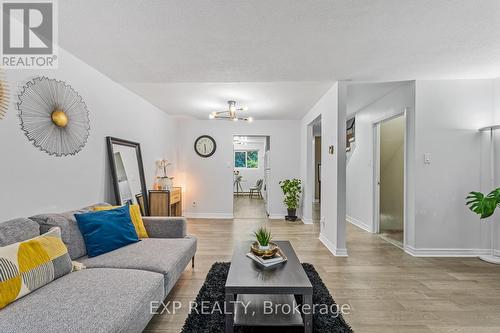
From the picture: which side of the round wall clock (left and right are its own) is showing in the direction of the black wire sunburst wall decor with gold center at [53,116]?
front

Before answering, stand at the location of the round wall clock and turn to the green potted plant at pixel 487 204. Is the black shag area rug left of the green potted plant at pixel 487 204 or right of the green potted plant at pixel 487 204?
right

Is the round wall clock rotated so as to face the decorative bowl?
yes

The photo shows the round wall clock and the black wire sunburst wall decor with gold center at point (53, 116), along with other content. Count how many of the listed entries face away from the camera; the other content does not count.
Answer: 0

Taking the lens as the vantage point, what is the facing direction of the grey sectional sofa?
facing the viewer and to the right of the viewer

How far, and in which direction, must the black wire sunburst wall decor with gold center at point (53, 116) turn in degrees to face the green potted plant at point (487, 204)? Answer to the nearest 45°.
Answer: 0° — it already faces it

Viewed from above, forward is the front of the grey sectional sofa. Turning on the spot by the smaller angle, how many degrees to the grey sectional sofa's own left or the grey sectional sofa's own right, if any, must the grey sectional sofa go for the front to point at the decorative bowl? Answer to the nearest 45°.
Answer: approximately 45° to the grey sectional sofa's own left

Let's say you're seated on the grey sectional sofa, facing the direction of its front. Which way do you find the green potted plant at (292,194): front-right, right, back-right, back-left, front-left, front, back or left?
left

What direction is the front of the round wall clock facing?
toward the camera

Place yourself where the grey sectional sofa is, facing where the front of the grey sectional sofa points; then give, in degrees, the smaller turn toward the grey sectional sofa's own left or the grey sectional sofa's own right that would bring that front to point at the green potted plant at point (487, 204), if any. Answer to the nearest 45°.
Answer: approximately 45° to the grey sectional sofa's own left

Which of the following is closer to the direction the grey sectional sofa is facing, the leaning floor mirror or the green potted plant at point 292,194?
the green potted plant

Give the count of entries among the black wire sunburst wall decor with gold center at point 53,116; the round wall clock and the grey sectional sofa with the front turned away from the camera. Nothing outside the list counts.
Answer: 0

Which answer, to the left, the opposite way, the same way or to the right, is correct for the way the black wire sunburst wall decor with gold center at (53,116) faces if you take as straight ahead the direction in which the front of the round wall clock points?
to the left

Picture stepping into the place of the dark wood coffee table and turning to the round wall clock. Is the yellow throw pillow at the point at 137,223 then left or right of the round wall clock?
left

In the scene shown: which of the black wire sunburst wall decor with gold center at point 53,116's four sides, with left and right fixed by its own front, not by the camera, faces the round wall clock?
left

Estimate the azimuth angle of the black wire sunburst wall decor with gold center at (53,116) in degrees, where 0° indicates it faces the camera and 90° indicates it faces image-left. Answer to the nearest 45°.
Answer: approximately 315°
